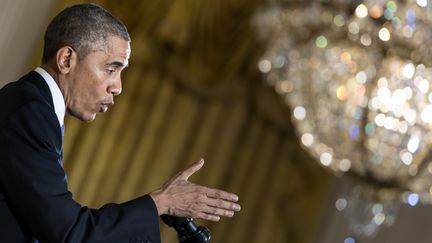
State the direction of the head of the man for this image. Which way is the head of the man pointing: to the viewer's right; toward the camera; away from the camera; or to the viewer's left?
to the viewer's right

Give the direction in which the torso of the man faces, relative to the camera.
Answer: to the viewer's right
